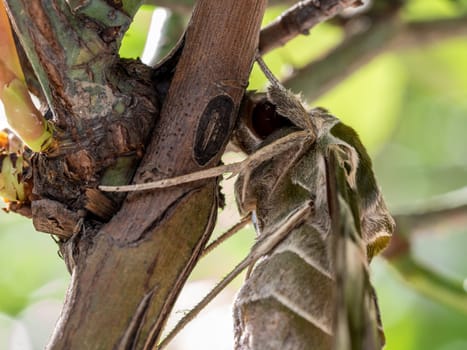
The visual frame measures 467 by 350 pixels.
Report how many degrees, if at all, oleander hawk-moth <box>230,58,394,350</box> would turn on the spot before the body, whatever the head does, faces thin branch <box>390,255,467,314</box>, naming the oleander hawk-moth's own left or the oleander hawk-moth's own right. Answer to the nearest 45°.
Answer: approximately 90° to the oleander hawk-moth's own right
